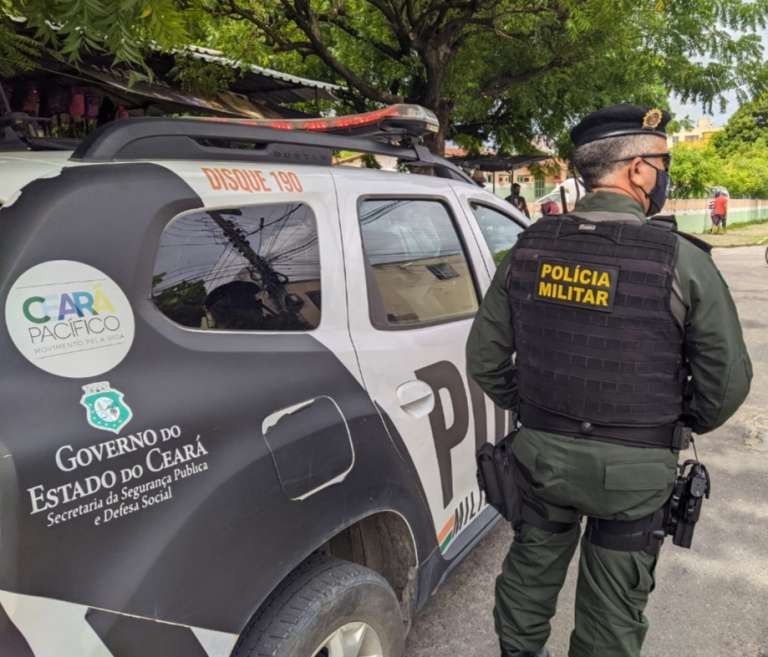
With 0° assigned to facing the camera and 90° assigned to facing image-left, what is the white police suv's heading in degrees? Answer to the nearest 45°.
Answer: approximately 225°

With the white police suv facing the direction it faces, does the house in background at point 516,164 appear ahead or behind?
ahead

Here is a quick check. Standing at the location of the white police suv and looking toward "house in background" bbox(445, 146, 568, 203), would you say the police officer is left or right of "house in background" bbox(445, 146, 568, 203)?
right

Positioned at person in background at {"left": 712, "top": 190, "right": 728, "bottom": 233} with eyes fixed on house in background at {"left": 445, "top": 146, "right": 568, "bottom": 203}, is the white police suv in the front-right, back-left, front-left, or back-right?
front-left

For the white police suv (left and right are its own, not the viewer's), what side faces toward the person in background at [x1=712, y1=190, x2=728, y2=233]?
front

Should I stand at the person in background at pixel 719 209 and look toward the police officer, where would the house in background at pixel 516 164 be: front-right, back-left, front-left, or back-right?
front-right

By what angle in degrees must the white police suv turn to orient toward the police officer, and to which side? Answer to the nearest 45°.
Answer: approximately 45° to its right

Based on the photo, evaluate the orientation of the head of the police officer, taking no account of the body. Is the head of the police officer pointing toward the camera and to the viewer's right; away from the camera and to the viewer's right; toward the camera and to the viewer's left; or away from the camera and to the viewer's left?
away from the camera and to the viewer's right
